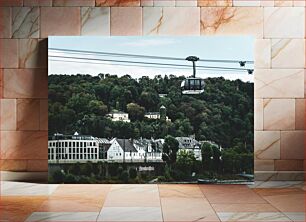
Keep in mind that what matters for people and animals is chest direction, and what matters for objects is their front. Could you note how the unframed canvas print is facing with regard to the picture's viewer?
facing the viewer
